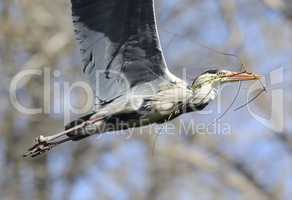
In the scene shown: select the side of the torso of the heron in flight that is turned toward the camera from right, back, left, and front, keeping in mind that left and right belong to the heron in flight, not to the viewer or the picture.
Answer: right
